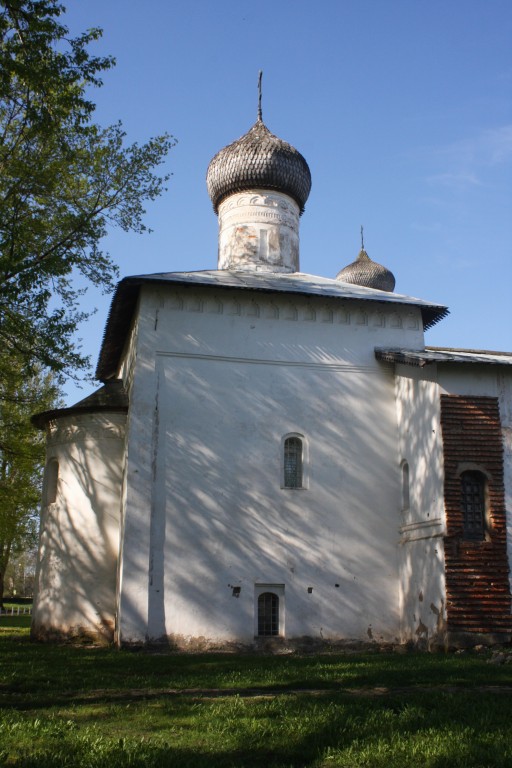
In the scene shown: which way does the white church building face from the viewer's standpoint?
to the viewer's right
